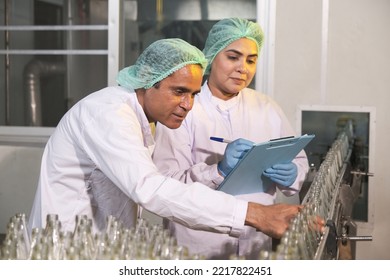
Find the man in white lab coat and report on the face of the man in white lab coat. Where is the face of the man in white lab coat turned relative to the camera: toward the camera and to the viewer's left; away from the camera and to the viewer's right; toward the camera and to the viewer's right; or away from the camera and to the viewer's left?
toward the camera and to the viewer's right

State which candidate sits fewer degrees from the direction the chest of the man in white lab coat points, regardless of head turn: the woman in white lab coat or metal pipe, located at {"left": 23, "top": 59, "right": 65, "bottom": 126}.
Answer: the woman in white lab coat

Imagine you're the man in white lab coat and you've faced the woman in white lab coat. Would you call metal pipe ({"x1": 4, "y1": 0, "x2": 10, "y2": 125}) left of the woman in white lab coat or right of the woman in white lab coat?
left

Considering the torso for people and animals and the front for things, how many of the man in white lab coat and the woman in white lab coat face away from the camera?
0

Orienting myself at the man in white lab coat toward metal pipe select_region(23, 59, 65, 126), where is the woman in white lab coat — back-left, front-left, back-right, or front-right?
front-right

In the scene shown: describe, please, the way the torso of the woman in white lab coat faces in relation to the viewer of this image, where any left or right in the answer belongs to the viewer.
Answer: facing the viewer and to the right of the viewer

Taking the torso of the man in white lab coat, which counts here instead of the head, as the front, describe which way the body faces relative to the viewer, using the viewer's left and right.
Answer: facing to the right of the viewer

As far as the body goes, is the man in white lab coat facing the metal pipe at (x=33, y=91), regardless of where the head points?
no

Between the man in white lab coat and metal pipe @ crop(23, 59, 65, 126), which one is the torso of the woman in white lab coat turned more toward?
the man in white lab coat

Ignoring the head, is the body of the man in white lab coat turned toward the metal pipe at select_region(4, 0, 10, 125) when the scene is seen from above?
no

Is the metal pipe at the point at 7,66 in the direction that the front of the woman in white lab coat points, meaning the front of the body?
no

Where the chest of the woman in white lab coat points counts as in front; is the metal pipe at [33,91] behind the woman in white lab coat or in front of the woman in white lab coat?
behind

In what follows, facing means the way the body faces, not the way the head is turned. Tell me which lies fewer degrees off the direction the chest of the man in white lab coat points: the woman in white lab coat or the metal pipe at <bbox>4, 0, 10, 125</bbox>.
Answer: the woman in white lab coat

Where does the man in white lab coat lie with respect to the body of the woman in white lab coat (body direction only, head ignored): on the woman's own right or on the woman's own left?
on the woman's own right
